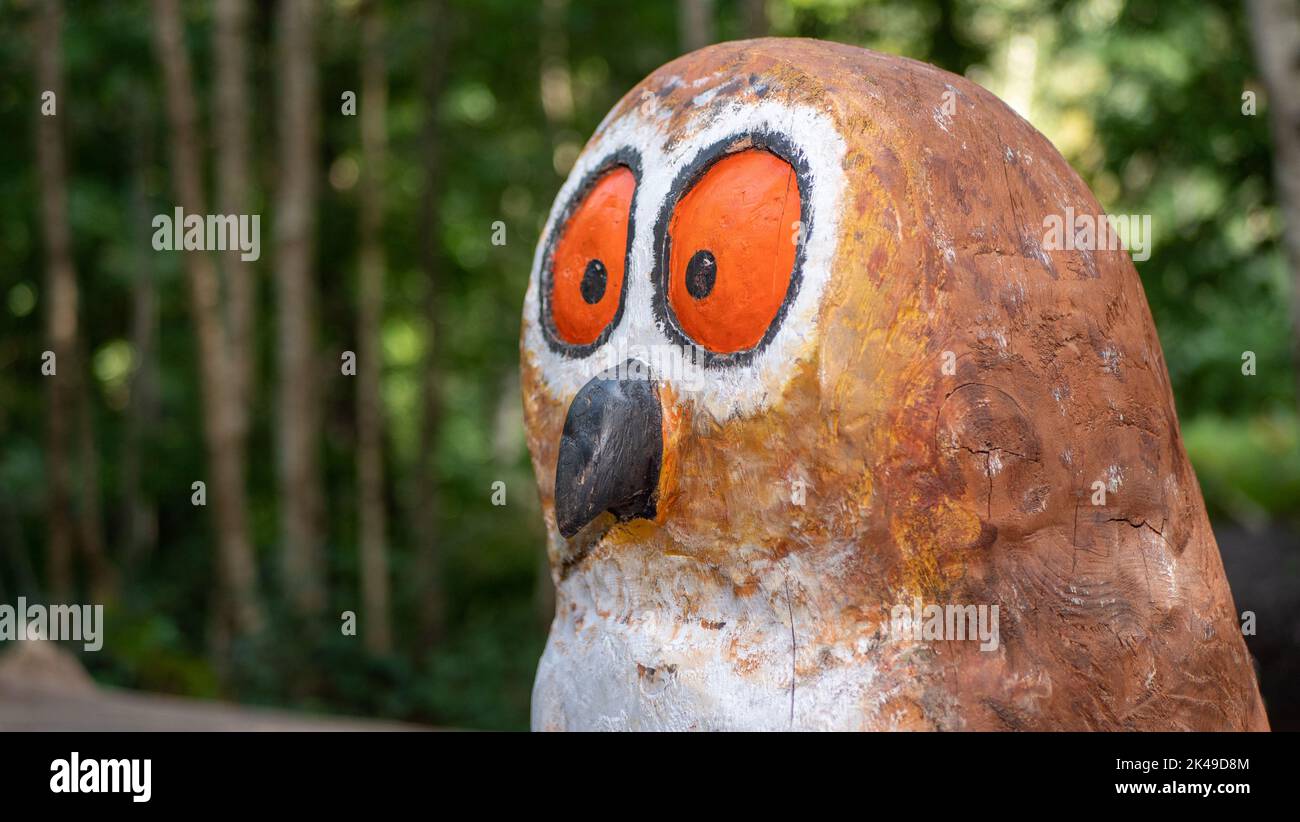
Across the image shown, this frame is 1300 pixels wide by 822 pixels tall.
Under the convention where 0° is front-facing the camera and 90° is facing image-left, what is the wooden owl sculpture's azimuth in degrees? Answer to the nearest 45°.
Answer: approximately 45°

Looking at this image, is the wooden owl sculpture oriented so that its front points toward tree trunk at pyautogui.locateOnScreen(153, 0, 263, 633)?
no

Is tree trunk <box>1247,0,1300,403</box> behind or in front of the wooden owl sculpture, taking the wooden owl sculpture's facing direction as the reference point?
behind

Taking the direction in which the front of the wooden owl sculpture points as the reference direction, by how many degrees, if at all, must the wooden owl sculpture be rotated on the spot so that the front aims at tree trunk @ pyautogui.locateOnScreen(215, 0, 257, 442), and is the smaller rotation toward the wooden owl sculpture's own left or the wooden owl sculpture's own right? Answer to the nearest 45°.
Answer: approximately 90° to the wooden owl sculpture's own right

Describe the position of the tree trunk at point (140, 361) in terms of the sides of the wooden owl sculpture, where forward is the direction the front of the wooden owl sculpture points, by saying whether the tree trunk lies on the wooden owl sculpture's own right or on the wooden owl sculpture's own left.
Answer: on the wooden owl sculpture's own right

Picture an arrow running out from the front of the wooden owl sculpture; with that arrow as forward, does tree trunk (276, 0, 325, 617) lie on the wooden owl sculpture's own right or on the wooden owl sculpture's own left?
on the wooden owl sculpture's own right

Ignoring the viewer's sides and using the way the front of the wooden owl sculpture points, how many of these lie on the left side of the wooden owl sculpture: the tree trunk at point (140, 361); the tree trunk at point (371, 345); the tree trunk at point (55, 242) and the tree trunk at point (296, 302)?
0

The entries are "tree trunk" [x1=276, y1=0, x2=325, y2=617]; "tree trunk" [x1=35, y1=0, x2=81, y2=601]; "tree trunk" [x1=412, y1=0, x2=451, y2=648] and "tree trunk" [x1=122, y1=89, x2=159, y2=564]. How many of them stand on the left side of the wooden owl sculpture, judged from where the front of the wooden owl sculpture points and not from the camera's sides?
0

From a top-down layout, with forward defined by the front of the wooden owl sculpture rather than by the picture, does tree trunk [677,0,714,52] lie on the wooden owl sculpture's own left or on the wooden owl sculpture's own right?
on the wooden owl sculpture's own right
